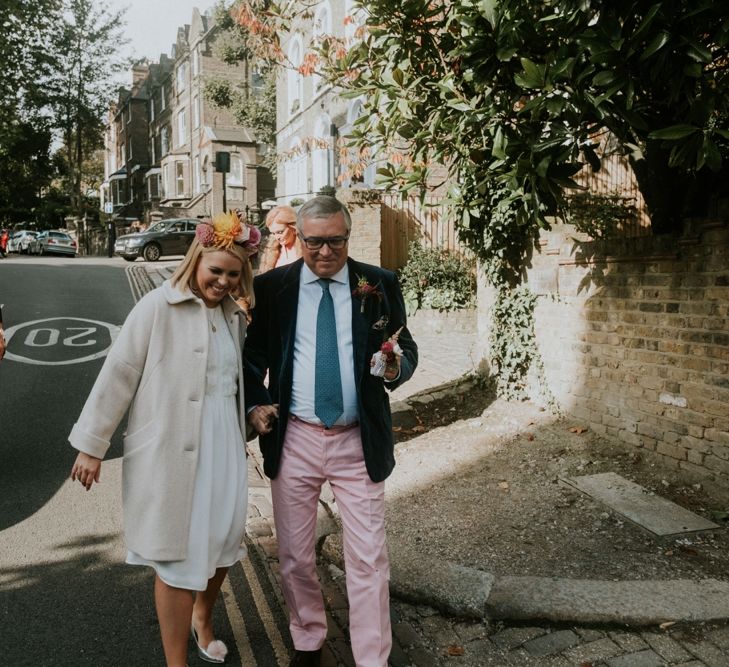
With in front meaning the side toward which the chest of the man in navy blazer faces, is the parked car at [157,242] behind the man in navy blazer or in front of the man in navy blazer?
behind

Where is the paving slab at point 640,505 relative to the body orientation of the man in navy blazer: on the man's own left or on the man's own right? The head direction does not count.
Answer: on the man's own left

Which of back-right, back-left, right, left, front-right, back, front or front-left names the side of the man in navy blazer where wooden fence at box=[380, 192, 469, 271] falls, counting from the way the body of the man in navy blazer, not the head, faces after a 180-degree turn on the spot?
front

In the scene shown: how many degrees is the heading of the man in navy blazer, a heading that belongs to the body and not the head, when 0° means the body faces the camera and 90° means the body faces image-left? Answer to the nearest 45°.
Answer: approximately 0°

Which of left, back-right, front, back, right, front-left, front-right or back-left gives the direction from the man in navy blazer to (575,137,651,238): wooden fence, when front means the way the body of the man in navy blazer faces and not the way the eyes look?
back-left

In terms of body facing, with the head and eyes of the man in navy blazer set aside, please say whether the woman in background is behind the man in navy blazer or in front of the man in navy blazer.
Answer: behind

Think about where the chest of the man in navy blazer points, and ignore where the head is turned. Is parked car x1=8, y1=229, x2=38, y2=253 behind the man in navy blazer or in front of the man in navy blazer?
behind

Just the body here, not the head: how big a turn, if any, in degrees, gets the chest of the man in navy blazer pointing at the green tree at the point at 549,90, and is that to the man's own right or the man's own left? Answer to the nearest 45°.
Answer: approximately 135° to the man's own left

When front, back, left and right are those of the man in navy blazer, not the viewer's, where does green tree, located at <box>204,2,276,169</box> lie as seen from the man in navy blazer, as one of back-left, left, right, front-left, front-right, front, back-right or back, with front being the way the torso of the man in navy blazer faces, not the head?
back

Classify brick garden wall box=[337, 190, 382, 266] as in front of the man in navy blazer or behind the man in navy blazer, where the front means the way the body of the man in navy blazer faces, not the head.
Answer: behind

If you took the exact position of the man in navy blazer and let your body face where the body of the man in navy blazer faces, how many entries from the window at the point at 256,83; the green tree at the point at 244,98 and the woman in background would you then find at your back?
3
